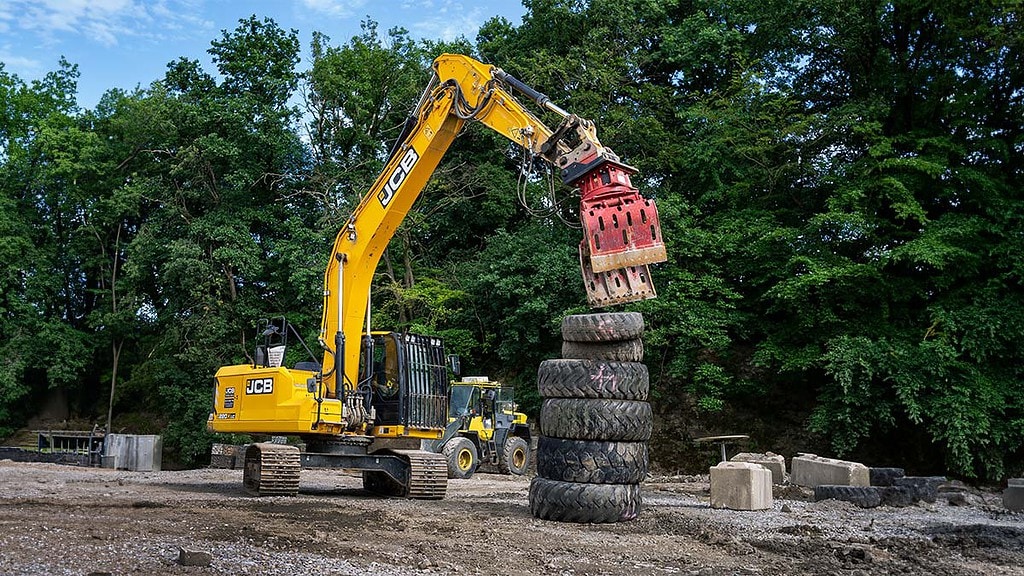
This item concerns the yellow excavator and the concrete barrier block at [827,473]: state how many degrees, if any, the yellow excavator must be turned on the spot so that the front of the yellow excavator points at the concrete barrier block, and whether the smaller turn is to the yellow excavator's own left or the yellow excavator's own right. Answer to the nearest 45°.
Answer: approximately 45° to the yellow excavator's own left

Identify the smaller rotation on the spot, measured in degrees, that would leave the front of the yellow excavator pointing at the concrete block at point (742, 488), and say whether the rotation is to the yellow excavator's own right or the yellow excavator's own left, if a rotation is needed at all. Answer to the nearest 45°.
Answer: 0° — it already faces it

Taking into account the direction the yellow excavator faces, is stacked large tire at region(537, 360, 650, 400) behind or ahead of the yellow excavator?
ahead

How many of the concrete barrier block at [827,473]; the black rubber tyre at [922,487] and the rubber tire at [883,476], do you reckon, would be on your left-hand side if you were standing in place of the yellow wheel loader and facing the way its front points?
3

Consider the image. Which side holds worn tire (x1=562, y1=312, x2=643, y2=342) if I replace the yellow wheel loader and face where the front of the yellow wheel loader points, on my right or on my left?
on my left

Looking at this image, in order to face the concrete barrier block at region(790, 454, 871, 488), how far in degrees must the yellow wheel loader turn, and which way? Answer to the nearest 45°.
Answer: approximately 90° to its left

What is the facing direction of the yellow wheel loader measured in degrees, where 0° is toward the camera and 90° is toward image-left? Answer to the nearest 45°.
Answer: approximately 45°

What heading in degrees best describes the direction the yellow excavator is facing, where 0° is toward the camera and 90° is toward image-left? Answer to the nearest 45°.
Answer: approximately 315°

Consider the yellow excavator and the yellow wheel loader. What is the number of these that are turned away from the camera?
0

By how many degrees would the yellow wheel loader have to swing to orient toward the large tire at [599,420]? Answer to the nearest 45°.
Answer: approximately 45° to its left

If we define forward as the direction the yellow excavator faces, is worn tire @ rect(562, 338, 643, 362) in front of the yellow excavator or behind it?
in front

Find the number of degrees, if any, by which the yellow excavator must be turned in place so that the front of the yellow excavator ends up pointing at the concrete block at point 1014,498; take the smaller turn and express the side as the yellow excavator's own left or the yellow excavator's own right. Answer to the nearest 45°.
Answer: approximately 45° to the yellow excavator's own left

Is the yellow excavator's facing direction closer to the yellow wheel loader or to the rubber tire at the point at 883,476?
the rubber tire
